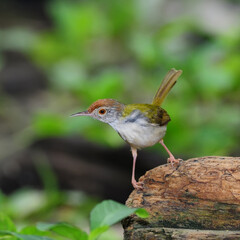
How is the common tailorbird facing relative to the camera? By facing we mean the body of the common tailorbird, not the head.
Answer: to the viewer's left

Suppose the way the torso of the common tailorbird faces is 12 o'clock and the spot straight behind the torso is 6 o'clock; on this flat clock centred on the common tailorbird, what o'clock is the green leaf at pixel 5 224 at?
The green leaf is roughly at 12 o'clock from the common tailorbird.

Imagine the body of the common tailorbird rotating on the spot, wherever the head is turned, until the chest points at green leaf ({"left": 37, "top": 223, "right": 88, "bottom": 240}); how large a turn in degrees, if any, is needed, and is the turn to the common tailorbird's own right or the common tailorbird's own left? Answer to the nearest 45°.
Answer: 0° — it already faces it
